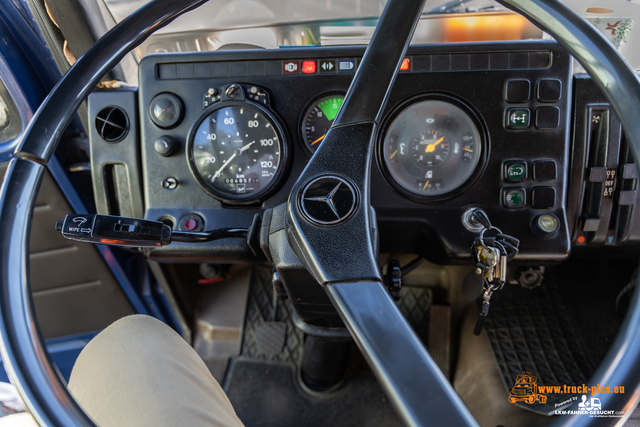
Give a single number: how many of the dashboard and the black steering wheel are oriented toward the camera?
2

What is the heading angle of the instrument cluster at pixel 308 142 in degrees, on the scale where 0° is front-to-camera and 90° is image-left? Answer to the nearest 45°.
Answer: approximately 0°

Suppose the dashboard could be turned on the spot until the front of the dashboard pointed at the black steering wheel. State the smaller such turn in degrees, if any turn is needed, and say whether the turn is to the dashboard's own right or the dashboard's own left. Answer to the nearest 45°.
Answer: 0° — it already faces it

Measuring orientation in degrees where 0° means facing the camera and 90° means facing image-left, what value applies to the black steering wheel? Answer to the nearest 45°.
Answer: approximately 0°

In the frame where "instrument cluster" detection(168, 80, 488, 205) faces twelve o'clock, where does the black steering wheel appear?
The black steering wheel is roughly at 12 o'clock from the instrument cluster.

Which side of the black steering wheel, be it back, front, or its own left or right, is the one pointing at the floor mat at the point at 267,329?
back
